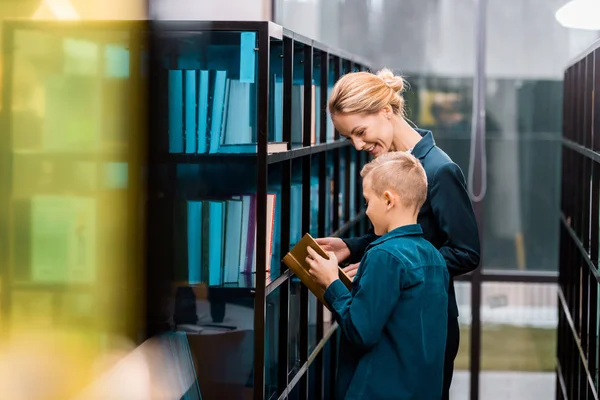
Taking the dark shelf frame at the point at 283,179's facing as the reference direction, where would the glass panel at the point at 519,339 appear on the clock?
The glass panel is roughly at 10 o'clock from the dark shelf frame.

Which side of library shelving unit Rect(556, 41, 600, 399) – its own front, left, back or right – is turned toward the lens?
left

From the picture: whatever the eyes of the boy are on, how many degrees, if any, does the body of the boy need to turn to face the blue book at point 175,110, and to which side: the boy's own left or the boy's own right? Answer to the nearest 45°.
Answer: approximately 45° to the boy's own left

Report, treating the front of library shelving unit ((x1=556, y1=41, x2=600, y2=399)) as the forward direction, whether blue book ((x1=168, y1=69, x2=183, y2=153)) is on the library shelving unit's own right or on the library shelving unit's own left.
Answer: on the library shelving unit's own left

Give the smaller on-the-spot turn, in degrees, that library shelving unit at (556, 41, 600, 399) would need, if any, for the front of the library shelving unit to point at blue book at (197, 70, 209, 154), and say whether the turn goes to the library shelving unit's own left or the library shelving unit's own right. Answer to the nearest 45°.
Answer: approximately 45° to the library shelving unit's own left

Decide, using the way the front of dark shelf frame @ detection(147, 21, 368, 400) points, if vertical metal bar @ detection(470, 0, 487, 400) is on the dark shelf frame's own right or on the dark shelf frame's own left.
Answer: on the dark shelf frame's own left

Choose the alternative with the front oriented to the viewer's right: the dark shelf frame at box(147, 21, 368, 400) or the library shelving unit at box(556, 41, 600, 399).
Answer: the dark shelf frame

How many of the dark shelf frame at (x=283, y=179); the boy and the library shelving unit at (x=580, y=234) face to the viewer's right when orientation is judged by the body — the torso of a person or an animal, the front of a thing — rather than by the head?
1

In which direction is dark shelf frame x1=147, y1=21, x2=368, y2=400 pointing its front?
to the viewer's right

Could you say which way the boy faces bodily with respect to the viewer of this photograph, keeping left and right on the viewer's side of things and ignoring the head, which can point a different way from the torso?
facing away from the viewer and to the left of the viewer

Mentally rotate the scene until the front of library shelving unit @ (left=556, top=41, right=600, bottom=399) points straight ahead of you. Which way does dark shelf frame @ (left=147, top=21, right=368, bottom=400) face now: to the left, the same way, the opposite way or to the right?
the opposite way

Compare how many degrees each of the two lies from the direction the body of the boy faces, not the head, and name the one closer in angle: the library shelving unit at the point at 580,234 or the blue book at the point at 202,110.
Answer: the blue book
